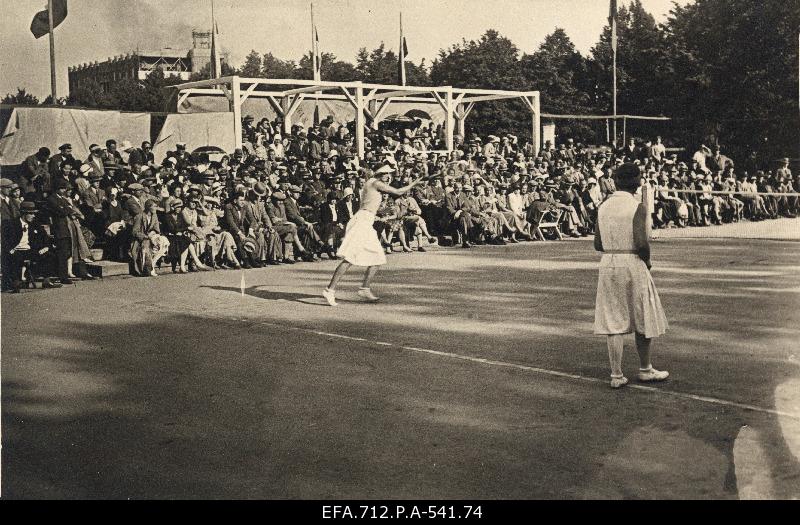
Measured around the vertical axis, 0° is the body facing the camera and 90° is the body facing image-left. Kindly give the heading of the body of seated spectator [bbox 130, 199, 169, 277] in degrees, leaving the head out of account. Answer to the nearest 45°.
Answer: approximately 315°

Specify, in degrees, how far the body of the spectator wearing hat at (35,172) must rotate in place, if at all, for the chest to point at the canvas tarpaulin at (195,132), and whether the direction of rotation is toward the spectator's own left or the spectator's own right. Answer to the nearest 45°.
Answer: approximately 90° to the spectator's own left

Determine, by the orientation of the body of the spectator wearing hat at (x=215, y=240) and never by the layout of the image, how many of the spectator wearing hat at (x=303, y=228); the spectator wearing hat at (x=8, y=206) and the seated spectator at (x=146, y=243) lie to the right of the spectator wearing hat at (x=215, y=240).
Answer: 2

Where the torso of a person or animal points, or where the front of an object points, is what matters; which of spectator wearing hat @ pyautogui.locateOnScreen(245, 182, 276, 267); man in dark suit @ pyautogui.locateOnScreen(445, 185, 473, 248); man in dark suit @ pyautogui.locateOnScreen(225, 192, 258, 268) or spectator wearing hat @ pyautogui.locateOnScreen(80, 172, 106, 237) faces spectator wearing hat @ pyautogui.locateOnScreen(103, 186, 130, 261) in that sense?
spectator wearing hat @ pyautogui.locateOnScreen(80, 172, 106, 237)

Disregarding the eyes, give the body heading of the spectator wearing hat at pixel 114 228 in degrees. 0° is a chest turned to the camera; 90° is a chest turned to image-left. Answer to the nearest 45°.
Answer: approximately 315°

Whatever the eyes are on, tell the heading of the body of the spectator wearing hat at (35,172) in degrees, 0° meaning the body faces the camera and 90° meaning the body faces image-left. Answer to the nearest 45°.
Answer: approximately 315°

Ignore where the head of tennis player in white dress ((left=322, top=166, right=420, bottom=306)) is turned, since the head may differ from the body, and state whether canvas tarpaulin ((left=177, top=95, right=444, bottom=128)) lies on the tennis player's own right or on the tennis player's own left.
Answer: on the tennis player's own left

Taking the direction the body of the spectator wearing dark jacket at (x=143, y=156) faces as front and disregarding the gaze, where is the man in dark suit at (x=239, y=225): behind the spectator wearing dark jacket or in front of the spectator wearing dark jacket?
in front

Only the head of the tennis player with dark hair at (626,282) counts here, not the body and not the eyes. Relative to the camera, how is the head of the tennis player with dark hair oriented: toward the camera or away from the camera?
away from the camera

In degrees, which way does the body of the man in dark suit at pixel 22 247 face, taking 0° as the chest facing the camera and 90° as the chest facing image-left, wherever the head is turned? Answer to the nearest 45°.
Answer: approximately 315°

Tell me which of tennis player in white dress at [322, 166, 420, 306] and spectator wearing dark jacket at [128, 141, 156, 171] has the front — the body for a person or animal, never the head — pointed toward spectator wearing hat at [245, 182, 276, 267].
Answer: spectator wearing dark jacket at [128, 141, 156, 171]

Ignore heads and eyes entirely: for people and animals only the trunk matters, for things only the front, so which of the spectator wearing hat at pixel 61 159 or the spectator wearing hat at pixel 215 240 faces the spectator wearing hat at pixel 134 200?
the spectator wearing hat at pixel 61 159
